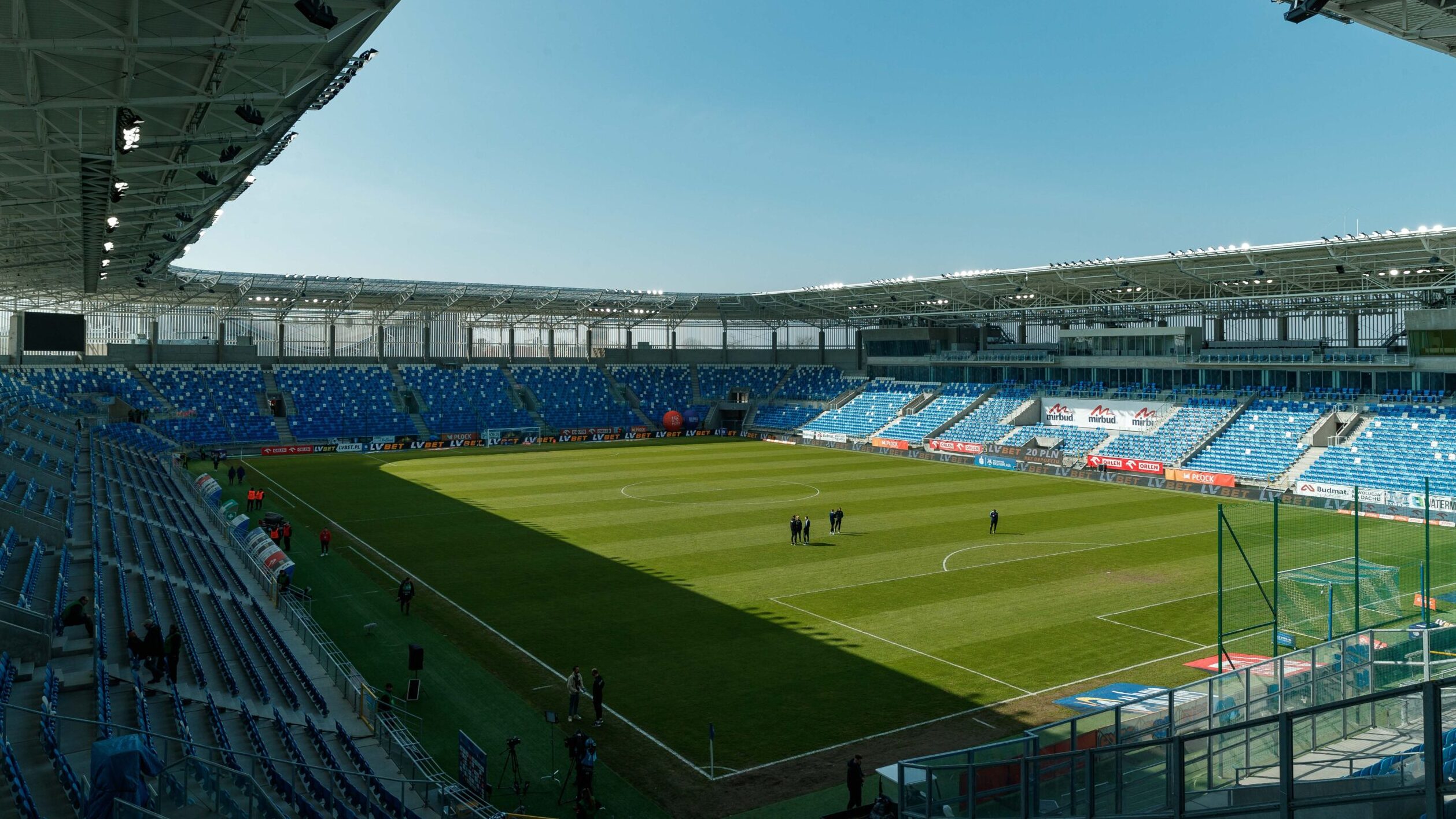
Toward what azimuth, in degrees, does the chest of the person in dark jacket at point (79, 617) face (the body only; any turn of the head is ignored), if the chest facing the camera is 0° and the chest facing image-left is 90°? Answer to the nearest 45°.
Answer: approximately 270°

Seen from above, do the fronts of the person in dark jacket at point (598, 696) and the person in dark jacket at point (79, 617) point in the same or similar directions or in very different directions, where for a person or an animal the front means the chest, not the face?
very different directions

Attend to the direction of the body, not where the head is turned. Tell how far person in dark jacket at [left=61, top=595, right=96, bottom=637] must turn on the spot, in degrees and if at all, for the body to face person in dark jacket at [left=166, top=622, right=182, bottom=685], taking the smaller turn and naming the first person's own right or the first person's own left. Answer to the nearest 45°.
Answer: approximately 45° to the first person's own right
